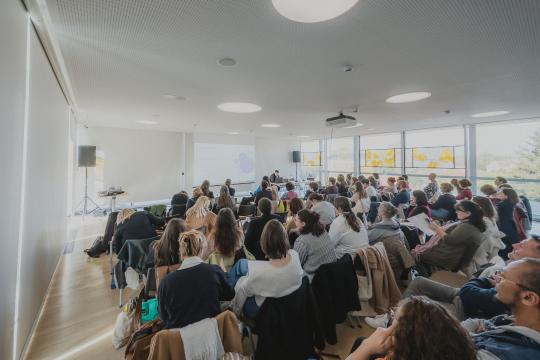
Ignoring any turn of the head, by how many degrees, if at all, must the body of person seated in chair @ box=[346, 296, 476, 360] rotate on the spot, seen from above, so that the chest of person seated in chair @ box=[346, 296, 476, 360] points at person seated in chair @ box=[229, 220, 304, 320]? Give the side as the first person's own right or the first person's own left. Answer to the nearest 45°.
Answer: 0° — they already face them

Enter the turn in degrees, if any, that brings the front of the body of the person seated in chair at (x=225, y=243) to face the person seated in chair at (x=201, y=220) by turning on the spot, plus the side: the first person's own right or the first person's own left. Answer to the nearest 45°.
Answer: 0° — they already face them

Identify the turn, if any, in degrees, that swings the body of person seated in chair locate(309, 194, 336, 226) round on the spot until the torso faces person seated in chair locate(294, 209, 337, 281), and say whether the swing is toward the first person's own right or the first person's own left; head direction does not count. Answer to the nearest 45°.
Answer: approximately 135° to the first person's own left

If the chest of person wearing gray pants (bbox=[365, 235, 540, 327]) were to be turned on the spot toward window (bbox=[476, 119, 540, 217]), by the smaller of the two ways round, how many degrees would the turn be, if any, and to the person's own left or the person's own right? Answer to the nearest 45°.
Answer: approximately 90° to the person's own right

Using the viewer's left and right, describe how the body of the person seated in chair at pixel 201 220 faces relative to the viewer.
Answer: facing away from the viewer

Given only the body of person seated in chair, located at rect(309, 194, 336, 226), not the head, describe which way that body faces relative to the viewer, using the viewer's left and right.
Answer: facing away from the viewer and to the left of the viewer

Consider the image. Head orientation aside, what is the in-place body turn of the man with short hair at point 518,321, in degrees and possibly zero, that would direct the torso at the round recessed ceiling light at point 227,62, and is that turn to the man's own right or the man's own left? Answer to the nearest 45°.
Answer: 0° — they already face it

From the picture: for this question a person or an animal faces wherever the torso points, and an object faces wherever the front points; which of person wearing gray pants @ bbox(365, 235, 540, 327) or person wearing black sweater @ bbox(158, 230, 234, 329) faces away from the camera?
the person wearing black sweater

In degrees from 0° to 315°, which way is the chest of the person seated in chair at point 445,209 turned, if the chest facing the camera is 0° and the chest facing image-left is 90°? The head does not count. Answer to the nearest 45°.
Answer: approximately 135°

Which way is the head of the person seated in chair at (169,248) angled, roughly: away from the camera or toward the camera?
away from the camera

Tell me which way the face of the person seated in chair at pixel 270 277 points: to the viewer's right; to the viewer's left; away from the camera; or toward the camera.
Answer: away from the camera

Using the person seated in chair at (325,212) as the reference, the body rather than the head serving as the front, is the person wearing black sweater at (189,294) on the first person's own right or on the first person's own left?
on the first person's own left

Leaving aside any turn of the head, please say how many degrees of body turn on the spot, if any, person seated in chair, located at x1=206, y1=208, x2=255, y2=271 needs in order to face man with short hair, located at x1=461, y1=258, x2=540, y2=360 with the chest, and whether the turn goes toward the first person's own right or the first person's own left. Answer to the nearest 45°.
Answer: approximately 135° to the first person's own right

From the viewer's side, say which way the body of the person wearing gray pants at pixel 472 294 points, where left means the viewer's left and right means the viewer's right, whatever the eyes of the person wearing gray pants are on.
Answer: facing to the left of the viewer

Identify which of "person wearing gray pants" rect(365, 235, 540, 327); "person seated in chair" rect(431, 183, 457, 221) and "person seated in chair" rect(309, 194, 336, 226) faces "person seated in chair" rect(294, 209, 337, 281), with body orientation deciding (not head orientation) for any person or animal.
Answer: the person wearing gray pants

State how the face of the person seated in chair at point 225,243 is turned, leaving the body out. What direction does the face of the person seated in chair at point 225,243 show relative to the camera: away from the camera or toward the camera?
away from the camera

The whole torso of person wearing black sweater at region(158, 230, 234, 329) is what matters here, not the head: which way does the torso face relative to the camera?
away from the camera
